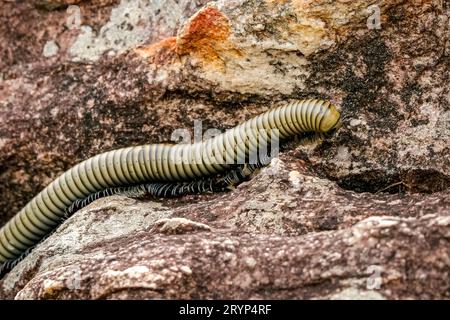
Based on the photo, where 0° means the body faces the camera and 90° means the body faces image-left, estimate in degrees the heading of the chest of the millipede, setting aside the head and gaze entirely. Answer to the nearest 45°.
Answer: approximately 270°
